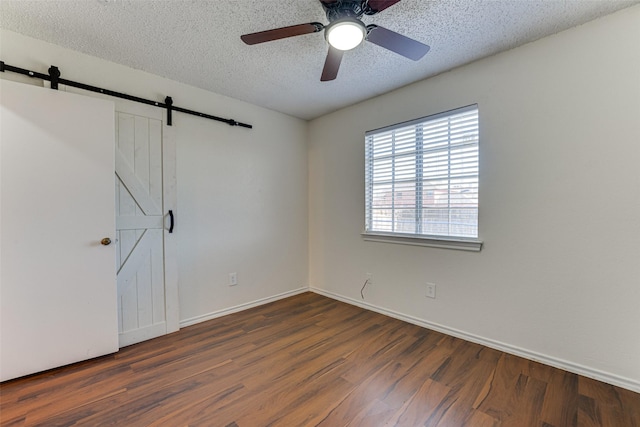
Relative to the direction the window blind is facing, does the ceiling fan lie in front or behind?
in front

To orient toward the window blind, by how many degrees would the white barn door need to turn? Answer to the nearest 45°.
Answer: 0° — it already faces it

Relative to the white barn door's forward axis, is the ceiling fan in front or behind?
in front

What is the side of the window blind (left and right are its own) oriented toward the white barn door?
front

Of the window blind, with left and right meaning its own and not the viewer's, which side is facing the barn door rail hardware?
front

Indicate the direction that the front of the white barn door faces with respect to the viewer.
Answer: facing the viewer and to the right of the viewer

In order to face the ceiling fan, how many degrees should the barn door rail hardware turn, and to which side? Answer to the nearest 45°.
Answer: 0° — it already faces it

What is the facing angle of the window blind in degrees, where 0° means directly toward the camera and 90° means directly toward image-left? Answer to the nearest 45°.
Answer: approximately 45°

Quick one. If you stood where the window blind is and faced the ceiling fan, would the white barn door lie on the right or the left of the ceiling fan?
right

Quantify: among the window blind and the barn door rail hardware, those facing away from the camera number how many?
0
